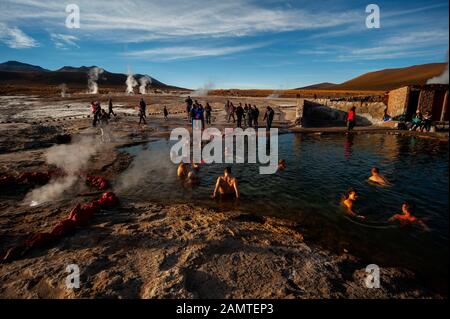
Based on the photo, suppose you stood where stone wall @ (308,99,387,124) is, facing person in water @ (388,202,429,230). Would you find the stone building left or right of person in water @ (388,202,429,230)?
left

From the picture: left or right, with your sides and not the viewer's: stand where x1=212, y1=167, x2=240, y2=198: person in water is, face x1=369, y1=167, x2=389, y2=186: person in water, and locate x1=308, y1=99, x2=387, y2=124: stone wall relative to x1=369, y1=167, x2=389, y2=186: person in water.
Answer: left

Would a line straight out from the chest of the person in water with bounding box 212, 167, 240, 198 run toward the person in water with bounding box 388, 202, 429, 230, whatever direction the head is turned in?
no

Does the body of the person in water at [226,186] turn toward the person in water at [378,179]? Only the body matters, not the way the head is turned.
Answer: no

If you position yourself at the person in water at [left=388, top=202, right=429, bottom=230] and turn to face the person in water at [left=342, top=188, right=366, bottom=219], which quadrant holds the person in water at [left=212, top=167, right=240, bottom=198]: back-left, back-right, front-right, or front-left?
front-left
